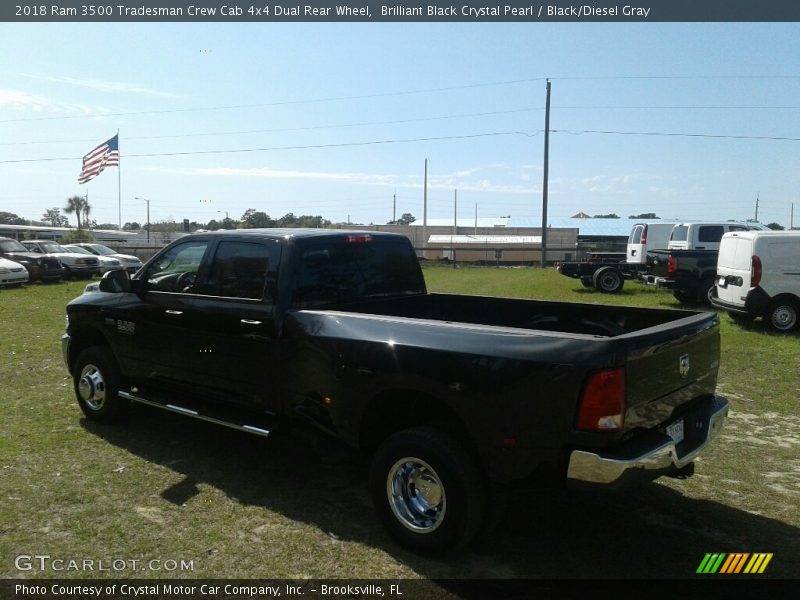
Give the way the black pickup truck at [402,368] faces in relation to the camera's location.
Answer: facing away from the viewer and to the left of the viewer

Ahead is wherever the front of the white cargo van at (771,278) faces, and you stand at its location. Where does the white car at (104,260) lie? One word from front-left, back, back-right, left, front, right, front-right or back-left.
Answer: back-left

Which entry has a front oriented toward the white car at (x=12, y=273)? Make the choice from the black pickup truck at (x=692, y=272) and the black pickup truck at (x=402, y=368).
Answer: the black pickup truck at (x=402, y=368)

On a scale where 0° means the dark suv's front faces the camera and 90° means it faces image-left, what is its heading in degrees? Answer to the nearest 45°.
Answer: approximately 315°

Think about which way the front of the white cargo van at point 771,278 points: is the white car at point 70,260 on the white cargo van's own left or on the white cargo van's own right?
on the white cargo van's own left

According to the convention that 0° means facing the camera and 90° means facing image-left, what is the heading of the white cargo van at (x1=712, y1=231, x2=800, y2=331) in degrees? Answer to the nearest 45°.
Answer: approximately 225°
